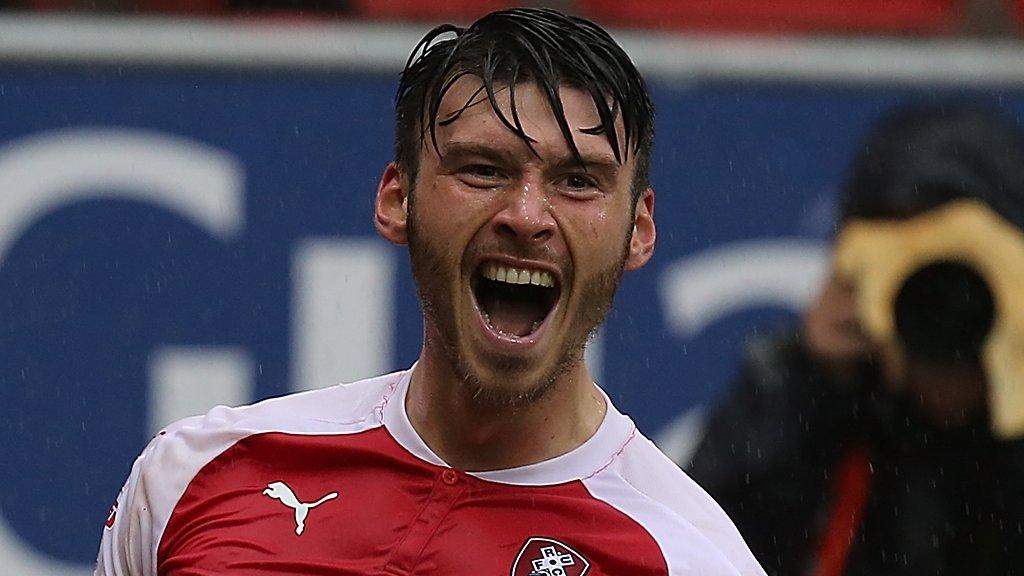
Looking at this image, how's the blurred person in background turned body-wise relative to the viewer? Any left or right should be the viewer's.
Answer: facing the viewer

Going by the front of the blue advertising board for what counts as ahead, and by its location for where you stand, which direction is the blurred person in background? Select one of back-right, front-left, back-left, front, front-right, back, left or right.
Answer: left

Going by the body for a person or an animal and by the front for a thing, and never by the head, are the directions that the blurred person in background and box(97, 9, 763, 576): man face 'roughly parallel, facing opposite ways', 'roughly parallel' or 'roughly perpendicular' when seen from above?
roughly parallel

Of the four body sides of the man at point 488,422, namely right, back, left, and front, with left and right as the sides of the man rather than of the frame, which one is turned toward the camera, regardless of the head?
front

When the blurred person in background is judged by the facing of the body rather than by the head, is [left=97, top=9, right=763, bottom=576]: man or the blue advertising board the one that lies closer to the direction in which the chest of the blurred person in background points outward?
the man

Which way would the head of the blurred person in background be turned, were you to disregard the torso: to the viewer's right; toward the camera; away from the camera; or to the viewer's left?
toward the camera

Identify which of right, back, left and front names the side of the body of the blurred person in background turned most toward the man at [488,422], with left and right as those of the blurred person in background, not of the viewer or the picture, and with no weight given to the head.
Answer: front

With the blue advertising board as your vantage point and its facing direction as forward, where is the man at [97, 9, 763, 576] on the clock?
The man is roughly at 11 o'clock from the blue advertising board.

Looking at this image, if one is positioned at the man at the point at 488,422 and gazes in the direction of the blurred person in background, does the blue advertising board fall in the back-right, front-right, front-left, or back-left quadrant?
front-left

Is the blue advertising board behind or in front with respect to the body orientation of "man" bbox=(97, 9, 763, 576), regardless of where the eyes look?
behind

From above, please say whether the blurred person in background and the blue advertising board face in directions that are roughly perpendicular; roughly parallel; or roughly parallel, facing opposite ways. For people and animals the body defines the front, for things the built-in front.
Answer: roughly parallel

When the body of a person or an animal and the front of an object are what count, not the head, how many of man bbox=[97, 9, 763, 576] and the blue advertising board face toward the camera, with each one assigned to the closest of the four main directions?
2
